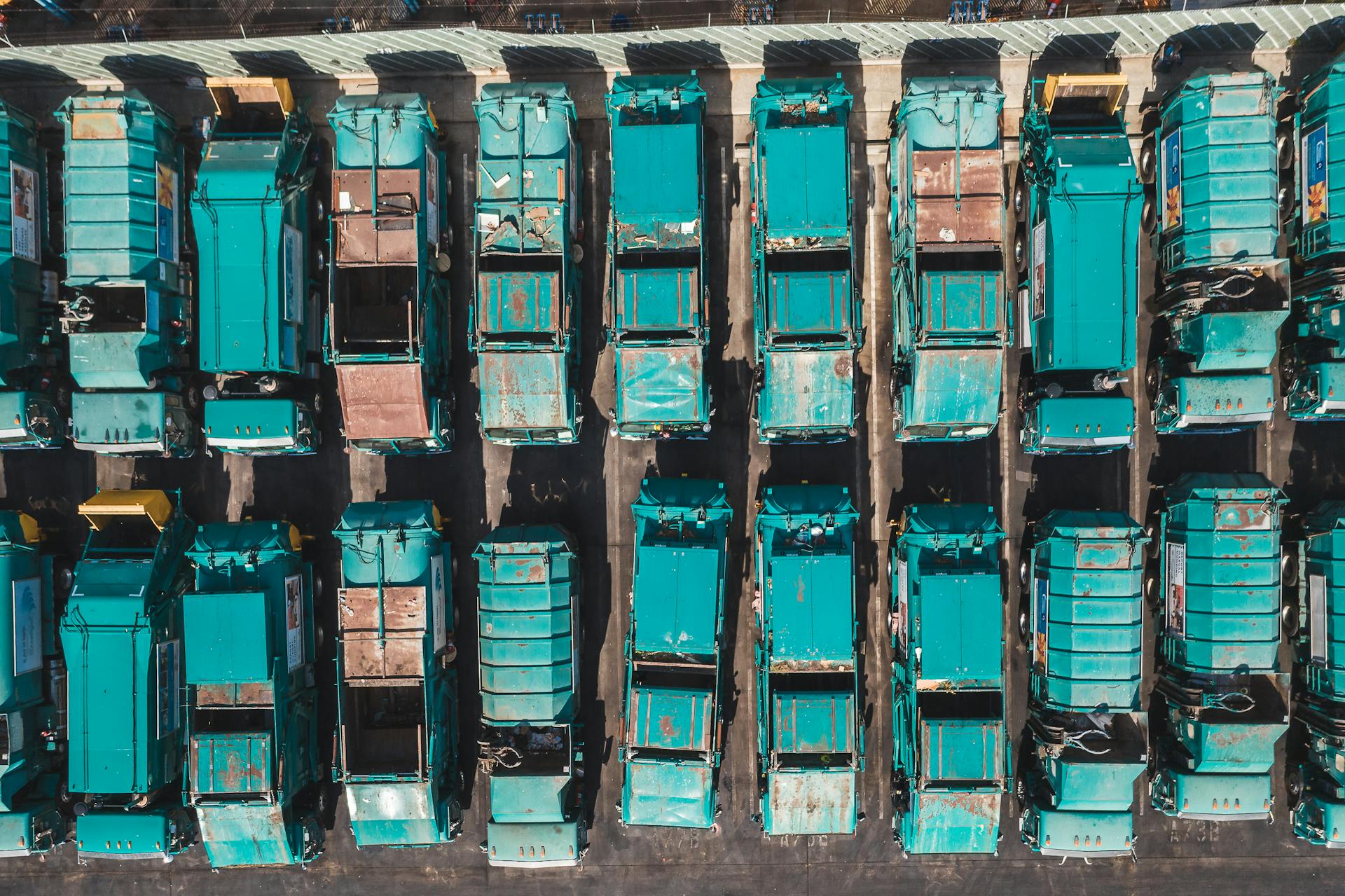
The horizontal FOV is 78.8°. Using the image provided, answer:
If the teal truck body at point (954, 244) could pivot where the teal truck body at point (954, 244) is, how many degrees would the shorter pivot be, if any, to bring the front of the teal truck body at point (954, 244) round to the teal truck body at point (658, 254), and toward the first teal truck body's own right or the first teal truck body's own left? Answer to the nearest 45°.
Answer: approximately 90° to the first teal truck body's own right

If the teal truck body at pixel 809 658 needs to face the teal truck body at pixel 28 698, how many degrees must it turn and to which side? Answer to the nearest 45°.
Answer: approximately 90° to its right

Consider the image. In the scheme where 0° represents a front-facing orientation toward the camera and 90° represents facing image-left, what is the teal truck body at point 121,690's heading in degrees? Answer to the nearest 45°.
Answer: approximately 0°

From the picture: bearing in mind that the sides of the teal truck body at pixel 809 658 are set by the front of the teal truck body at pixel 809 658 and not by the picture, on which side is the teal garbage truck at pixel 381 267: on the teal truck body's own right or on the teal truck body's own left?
on the teal truck body's own right

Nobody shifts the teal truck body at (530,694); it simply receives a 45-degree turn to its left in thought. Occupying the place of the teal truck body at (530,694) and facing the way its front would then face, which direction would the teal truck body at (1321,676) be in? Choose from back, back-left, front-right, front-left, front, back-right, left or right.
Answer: front-left

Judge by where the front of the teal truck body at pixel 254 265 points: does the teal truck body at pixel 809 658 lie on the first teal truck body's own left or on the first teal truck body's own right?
on the first teal truck body's own left

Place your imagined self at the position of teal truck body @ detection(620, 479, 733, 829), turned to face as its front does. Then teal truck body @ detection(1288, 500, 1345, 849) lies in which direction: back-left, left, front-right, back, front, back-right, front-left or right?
left
